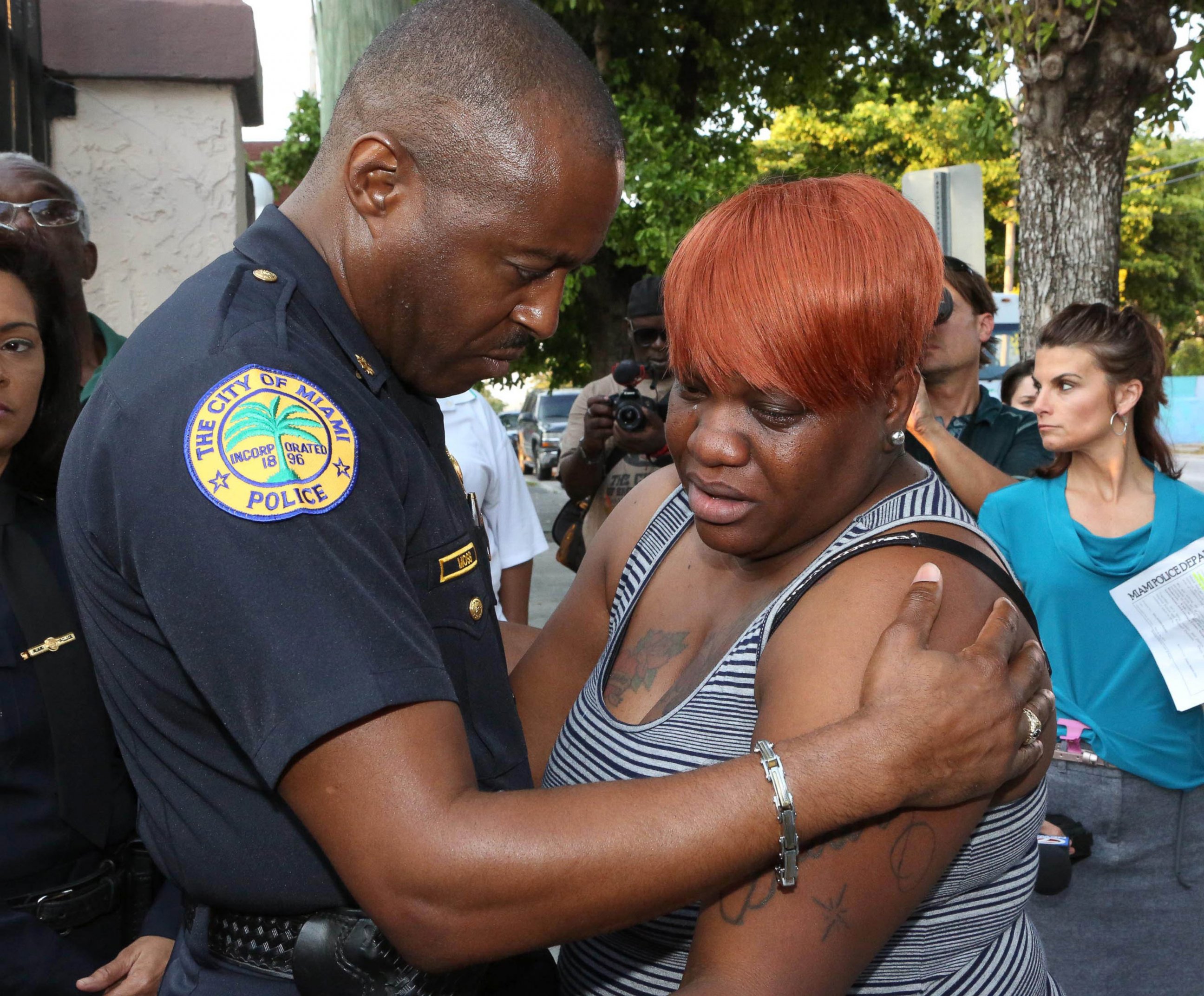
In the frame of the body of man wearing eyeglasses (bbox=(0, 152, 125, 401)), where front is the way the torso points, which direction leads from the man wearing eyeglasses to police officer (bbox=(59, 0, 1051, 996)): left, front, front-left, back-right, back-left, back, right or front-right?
front

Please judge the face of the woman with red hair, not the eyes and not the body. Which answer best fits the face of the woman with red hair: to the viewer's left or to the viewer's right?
to the viewer's left

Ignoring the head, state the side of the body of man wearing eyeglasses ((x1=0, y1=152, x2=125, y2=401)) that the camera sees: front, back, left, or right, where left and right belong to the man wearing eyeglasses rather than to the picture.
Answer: front

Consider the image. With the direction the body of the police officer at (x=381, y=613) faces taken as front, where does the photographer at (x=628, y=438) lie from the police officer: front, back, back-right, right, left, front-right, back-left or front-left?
left

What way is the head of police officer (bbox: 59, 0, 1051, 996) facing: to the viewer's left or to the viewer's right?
to the viewer's right

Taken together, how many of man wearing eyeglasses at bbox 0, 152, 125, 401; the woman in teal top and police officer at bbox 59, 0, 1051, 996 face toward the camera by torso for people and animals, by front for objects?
2

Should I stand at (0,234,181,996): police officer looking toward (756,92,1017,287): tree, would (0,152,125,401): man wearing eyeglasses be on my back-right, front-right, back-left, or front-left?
front-left

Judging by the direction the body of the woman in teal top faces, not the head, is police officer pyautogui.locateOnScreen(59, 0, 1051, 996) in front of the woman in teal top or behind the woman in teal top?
in front

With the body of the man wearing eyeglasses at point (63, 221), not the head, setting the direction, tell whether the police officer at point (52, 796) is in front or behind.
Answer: in front

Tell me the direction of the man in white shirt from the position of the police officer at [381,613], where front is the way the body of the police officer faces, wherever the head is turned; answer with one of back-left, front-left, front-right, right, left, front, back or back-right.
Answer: left

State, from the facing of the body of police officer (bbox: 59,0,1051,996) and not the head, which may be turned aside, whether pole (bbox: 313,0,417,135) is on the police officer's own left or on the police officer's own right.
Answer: on the police officer's own left

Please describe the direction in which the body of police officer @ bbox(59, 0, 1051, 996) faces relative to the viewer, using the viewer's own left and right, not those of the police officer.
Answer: facing to the right of the viewer

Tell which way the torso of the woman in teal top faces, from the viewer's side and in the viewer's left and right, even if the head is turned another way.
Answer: facing the viewer
